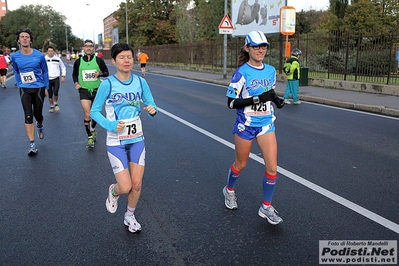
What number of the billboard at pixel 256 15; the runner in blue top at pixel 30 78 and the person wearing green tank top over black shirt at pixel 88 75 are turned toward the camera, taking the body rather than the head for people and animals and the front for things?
3

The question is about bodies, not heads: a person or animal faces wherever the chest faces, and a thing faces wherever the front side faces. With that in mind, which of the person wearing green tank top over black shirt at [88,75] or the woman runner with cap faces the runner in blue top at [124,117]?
the person wearing green tank top over black shirt

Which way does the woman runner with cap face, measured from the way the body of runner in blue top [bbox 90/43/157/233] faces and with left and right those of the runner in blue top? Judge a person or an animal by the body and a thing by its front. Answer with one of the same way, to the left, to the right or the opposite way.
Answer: the same way

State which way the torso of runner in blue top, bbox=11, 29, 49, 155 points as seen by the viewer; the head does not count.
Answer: toward the camera

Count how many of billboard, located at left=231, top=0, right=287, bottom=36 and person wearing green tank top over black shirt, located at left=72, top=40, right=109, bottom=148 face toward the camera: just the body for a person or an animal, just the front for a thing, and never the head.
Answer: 2

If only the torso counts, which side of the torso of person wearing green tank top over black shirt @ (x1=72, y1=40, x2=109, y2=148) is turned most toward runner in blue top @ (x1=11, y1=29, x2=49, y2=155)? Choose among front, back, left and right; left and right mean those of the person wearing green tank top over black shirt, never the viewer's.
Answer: right

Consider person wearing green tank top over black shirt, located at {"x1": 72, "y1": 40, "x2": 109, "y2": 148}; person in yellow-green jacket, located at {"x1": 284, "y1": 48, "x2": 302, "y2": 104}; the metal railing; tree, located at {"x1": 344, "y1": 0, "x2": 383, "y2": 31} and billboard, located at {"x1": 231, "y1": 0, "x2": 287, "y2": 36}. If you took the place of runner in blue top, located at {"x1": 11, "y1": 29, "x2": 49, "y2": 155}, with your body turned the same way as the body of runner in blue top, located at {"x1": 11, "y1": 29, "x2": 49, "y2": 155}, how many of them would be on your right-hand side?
0

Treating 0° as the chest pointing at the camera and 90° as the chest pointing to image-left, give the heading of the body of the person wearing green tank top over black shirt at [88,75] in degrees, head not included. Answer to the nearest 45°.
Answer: approximately 0°

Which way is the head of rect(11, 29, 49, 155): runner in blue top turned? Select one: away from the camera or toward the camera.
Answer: toward the camera

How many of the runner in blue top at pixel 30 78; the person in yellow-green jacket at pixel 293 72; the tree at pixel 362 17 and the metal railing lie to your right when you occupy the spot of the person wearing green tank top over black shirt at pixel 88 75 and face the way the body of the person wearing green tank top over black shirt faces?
1

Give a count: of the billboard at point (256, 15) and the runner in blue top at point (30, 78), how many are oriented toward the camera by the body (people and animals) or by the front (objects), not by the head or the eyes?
2

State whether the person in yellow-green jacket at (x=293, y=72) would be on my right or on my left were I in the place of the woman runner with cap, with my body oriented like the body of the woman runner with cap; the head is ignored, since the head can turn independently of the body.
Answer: on my left

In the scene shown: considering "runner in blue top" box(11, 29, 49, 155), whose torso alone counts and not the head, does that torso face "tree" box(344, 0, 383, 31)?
no

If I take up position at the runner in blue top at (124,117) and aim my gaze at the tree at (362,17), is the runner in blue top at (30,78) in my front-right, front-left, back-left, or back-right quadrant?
front-left

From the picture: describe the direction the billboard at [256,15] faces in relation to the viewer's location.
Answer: facing the viewer

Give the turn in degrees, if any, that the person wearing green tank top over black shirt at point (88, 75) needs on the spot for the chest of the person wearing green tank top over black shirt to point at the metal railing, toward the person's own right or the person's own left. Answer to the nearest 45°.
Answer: approximately 135° to the person's own left

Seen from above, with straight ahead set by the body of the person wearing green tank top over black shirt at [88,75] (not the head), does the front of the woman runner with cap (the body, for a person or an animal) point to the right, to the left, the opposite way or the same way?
the same way

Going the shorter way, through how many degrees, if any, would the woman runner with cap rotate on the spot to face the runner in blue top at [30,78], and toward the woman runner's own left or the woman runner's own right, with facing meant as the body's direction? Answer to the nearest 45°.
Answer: approximately 180°
